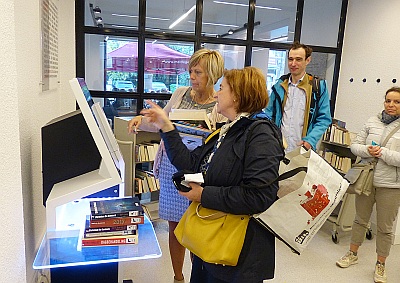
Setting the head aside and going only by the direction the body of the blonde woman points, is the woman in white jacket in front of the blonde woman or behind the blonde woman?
behind

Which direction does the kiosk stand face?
to the viewer's right

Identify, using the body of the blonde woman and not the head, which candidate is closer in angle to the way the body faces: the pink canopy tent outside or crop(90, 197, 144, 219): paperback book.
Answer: the paperback book

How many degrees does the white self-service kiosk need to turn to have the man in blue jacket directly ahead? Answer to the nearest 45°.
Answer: approximately 45° to its left

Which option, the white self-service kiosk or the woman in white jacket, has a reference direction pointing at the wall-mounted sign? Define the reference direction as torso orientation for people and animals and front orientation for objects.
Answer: the woman in white jacket

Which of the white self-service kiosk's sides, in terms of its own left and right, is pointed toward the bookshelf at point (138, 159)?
left

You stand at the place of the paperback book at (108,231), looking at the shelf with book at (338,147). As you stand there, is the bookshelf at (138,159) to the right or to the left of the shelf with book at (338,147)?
left

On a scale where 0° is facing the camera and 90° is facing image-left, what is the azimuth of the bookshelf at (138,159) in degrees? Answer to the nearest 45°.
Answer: approximately 315°

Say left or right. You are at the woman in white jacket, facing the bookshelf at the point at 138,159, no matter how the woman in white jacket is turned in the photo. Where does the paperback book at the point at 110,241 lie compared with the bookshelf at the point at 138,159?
left
